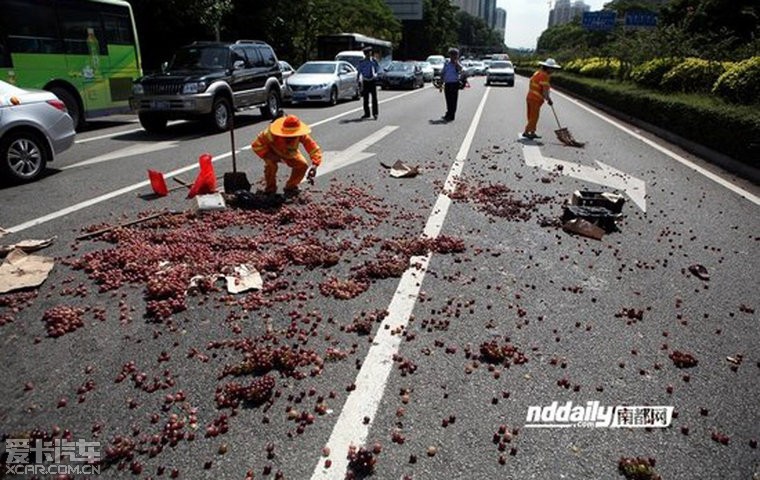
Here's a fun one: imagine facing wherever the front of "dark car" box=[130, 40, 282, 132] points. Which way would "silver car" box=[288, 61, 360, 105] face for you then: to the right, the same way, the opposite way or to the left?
the same way

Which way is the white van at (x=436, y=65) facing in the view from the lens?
facing the viewer

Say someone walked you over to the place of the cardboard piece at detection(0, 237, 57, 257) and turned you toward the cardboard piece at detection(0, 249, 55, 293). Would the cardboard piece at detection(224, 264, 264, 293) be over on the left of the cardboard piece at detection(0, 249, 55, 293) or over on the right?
left

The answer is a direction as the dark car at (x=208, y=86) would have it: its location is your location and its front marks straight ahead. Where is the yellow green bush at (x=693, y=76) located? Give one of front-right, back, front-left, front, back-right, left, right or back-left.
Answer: back-left

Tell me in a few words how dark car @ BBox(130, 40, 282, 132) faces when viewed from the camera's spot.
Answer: facing the viewer and to the left of the viewer

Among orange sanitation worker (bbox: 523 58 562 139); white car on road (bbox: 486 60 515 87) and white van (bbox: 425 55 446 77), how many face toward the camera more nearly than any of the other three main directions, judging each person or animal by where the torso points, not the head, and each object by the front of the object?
2

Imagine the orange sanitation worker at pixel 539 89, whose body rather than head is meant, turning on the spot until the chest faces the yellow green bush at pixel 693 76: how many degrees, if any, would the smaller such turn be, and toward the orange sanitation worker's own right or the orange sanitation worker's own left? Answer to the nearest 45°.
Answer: approximately 45° to the orange sanitation worker's own left

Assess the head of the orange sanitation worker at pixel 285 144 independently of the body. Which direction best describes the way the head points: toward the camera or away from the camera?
toward the camera

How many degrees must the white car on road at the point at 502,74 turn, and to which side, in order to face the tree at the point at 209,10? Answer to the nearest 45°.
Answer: approximately 45° to its right

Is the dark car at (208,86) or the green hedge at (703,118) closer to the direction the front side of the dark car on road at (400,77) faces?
the dark car

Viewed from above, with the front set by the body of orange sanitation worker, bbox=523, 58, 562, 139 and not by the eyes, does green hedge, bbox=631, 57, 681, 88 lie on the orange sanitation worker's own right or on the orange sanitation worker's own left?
on the orange sanitation worker's own left

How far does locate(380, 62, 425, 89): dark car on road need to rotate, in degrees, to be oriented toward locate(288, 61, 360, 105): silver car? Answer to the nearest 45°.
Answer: approximately 45° to its left

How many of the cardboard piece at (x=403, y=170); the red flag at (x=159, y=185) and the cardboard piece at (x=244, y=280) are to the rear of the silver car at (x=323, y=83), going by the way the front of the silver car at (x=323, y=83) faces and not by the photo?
0
